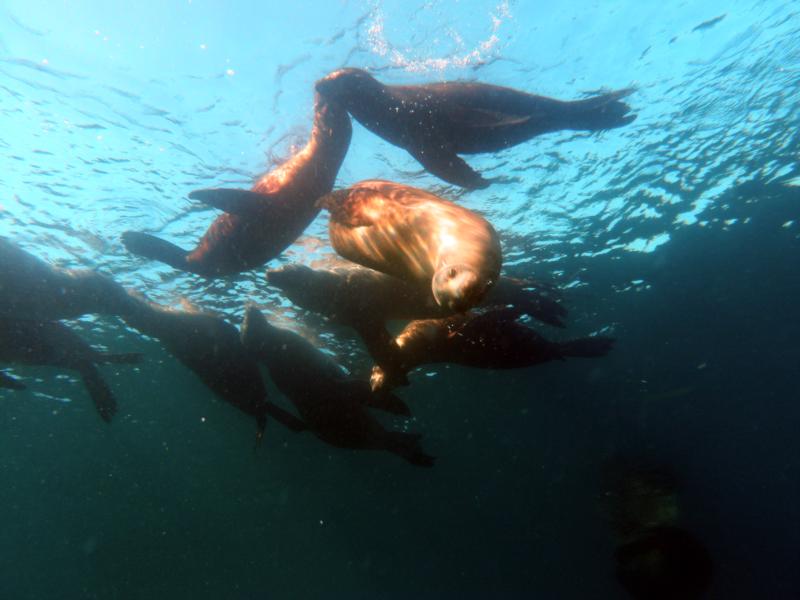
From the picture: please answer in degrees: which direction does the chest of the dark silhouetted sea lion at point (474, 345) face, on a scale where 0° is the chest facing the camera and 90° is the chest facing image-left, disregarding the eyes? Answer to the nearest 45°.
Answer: approximately 90°

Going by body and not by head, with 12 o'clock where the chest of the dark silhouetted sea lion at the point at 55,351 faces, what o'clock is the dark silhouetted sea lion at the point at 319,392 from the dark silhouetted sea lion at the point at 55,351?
the dark silhouetted sea lion at the point at 319,392 is roughly at 7 o'clock from the dark silhouetted sea lion at the point at 55,351.

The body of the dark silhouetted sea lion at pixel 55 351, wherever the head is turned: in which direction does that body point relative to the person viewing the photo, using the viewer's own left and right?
facing to the left of the viewer

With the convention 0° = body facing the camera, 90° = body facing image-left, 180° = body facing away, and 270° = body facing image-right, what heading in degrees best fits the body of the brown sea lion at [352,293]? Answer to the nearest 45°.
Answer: approximately 90°

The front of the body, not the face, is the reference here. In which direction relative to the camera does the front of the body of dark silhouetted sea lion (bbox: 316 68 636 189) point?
to the viewer's left
